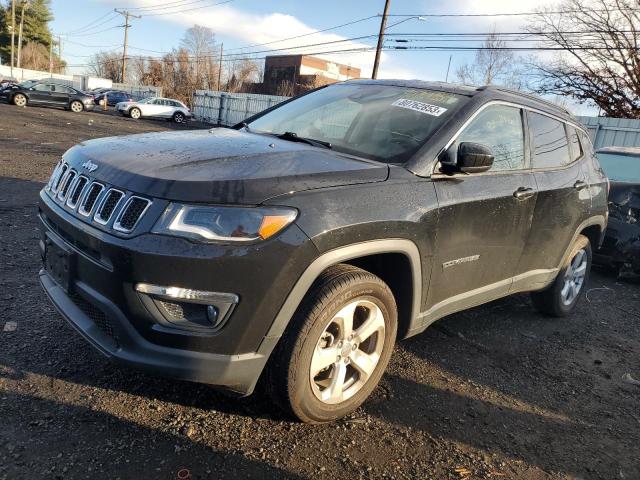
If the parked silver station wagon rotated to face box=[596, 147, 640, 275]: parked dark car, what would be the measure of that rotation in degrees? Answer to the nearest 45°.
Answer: approximately 90° to its left

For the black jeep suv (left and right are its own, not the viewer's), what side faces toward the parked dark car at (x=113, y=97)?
right

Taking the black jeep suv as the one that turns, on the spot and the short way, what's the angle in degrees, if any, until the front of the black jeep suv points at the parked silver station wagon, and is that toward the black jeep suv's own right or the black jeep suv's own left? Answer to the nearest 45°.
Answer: approximately 135° to the black jeep suv's own right

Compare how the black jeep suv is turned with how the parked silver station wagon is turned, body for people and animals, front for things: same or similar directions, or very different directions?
same or similar directions

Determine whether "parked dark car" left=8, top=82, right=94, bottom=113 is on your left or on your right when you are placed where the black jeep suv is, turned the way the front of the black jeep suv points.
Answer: on your right

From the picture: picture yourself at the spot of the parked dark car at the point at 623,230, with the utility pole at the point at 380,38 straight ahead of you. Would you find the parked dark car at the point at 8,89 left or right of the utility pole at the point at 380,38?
left

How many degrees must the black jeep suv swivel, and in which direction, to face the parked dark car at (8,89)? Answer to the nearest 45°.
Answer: approximately 90° to its right

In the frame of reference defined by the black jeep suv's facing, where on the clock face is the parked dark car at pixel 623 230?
The parked dark car is roughly at 6 o'clock from the black jeep suv.

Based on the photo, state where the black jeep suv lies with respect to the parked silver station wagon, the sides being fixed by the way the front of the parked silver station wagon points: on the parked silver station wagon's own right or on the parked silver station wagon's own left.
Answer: on the parked silver station wagon's own left

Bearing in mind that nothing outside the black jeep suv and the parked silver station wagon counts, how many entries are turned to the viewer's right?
0

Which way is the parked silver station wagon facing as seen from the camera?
to the viewer's left

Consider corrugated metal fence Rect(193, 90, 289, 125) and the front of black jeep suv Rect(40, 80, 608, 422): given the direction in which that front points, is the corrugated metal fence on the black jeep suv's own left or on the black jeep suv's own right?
on the black jeep suv's own right
